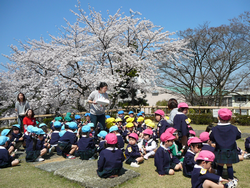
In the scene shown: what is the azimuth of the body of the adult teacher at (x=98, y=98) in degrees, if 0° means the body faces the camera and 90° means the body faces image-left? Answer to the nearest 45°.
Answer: approximately 315°

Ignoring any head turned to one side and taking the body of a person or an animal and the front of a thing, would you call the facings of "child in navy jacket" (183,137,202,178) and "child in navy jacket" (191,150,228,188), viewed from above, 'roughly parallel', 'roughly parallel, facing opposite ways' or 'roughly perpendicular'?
roughly parallel

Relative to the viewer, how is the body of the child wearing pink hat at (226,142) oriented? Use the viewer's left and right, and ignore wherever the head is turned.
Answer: facing away from the viewer

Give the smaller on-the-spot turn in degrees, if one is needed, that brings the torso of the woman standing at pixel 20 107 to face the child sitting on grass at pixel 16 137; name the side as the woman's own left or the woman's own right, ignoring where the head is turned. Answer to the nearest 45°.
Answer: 0° — they already face them

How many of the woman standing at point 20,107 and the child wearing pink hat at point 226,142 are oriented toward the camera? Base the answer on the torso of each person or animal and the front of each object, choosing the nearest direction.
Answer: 1

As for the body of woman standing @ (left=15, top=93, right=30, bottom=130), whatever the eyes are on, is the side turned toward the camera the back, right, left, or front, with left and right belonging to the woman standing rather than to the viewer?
front

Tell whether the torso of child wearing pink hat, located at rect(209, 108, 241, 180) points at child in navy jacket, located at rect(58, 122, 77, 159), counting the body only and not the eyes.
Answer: no

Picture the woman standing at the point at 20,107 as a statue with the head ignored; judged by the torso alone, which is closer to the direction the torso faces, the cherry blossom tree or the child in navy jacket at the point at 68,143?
the child in navy jacket

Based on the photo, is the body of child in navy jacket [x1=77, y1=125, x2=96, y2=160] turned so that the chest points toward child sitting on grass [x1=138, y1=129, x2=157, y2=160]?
no

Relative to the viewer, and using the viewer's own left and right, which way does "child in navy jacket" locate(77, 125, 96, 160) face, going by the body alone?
facing away from the viewer

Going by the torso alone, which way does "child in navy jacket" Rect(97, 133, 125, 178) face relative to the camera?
away from the camera

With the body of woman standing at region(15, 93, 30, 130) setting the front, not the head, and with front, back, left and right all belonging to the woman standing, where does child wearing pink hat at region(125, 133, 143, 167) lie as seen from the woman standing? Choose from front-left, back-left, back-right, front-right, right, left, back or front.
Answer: front-left

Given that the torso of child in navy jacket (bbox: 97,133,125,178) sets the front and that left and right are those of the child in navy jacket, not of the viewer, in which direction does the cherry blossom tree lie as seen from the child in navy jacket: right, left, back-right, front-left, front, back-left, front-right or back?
front
